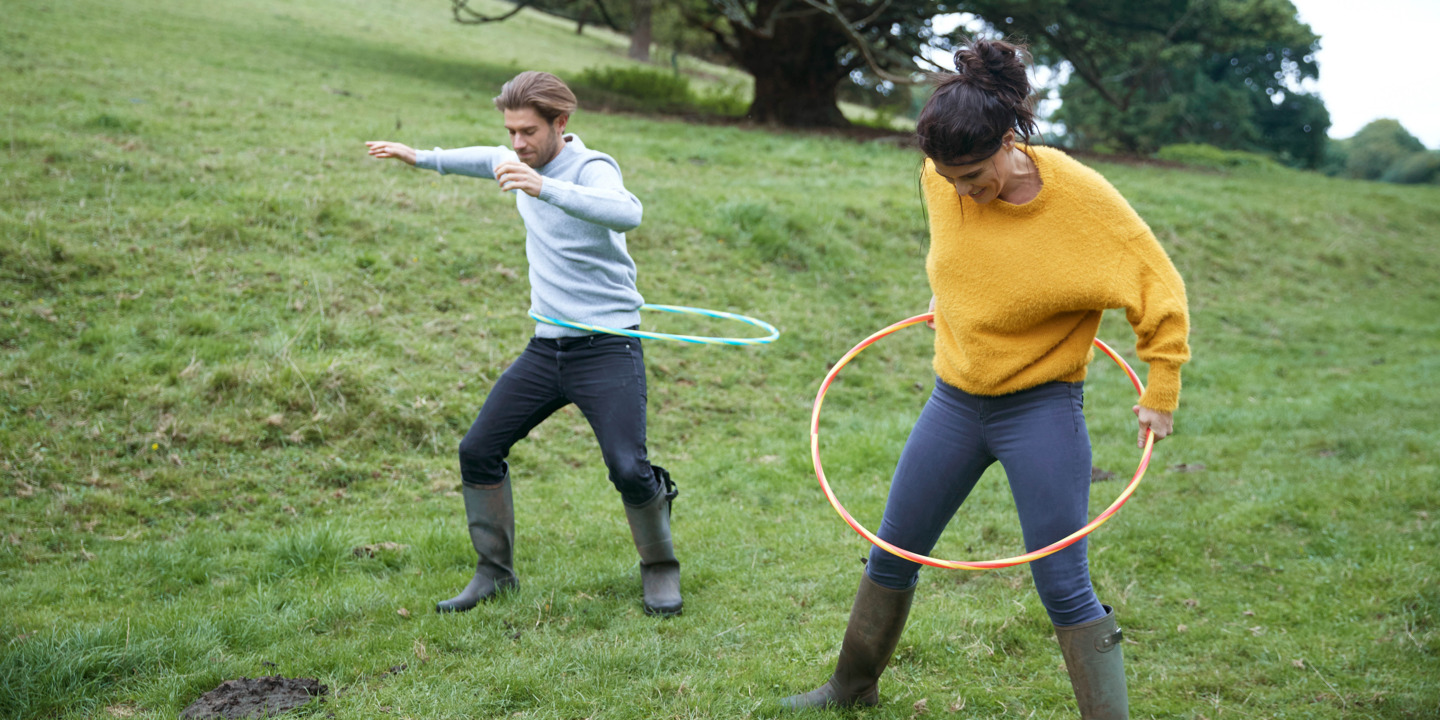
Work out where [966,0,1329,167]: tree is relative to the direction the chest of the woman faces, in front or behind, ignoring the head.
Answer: behind

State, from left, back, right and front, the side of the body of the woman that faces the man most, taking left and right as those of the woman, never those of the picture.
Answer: right

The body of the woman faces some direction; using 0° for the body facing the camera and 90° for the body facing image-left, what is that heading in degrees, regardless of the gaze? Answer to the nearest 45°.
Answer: approximately 45°

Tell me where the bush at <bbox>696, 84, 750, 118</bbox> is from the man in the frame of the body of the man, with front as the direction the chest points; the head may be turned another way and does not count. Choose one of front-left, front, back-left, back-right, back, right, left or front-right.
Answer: back-right

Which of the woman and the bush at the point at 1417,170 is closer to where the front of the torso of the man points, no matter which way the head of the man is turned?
the woman

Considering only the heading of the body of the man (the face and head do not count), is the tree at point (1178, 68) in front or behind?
behind

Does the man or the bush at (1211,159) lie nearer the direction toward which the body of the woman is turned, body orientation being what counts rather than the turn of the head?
the man

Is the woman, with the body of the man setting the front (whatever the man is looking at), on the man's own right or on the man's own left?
on the man's own left
